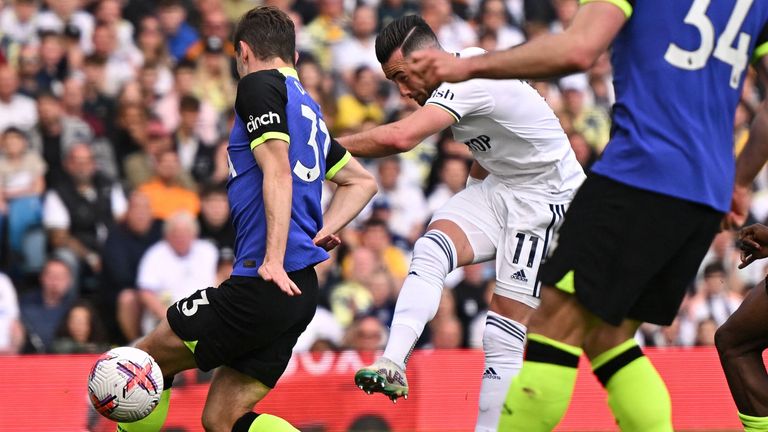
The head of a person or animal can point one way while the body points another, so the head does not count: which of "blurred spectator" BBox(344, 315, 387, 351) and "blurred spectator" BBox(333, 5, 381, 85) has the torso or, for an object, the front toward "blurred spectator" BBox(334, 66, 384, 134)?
"blurred spectator" BBox(333, 5, 381, 85)

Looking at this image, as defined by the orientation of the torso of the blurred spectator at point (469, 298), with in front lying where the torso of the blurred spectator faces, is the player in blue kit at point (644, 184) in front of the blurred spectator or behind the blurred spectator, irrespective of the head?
in front

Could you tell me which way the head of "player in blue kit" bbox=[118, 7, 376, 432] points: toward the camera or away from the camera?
away from the camera

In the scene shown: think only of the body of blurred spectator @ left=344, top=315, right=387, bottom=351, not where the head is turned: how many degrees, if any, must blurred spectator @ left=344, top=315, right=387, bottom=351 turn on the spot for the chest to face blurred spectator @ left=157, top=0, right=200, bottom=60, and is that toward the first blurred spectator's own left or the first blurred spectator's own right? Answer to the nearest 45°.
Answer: approximately 135° to the first blurred spectator's own right

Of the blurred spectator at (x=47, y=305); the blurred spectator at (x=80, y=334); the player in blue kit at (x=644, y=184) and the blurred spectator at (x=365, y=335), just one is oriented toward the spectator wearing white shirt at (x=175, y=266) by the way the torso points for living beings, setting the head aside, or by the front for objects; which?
the player in blue kit

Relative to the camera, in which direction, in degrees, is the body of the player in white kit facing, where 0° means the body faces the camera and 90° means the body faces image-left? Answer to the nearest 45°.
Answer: approximately 45°

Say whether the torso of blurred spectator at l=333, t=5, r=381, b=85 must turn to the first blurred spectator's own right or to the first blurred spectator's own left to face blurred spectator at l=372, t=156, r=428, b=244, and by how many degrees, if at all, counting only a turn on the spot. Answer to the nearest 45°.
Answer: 0° — they already face them

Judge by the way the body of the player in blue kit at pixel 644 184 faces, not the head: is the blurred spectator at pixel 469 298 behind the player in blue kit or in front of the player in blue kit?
in front

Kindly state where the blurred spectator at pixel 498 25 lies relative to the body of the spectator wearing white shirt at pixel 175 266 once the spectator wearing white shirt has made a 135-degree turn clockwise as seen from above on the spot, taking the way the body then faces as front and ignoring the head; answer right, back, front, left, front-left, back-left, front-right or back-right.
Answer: right

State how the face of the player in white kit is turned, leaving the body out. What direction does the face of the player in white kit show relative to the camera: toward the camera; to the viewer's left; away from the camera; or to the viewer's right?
to the viewer's left
